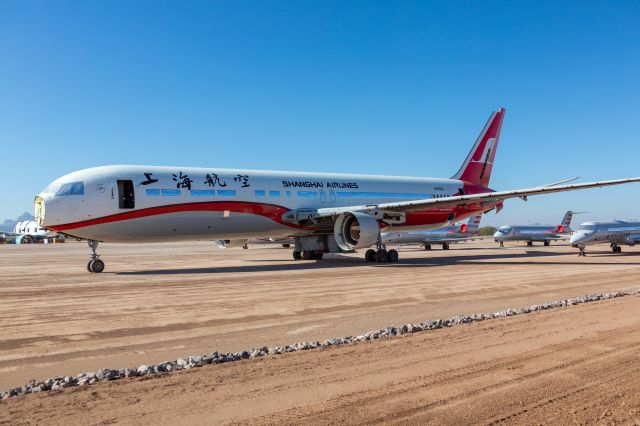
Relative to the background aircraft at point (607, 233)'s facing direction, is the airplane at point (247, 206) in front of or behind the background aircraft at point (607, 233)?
in front

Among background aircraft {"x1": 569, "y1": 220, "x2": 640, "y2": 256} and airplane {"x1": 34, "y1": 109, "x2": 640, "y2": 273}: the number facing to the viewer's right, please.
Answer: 0

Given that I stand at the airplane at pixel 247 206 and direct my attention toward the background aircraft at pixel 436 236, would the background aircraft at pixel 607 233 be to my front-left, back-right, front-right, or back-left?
front-right

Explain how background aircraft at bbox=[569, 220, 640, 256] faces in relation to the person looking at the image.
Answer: facing the viewer and to the left of the viewer

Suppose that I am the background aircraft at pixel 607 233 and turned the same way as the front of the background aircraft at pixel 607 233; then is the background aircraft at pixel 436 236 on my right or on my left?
on my right

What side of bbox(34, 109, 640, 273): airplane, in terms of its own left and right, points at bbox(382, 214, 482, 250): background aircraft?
back

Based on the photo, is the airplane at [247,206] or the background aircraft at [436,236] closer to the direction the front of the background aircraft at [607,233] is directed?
the airplane

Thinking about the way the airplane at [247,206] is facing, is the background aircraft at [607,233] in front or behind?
behind

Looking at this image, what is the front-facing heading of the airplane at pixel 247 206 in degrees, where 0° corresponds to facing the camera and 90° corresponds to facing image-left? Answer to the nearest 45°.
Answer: approximately 45°
